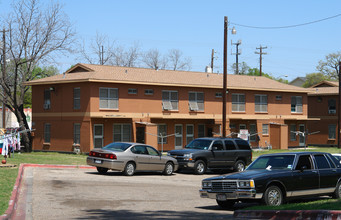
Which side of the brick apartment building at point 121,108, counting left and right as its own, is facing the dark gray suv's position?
front

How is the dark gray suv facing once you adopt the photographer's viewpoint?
facing the viewer and to the left of the viewer

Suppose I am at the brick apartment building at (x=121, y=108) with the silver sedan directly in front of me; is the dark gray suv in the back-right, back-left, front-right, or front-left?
front-left

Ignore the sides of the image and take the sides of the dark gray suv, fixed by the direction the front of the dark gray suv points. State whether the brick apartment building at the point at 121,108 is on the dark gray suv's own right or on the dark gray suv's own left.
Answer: on the dark gray suv's own right

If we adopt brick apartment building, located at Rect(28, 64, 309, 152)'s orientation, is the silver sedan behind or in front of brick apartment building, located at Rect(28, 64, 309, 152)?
in front

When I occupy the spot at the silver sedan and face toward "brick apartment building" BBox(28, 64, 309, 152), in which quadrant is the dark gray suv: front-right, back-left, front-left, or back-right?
front-right

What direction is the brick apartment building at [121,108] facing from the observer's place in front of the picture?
facing the viewer and to the right of the viewer

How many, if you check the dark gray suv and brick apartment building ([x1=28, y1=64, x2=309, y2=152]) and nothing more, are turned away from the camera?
0

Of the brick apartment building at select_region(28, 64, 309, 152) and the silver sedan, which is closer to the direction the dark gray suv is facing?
the silver sedan
